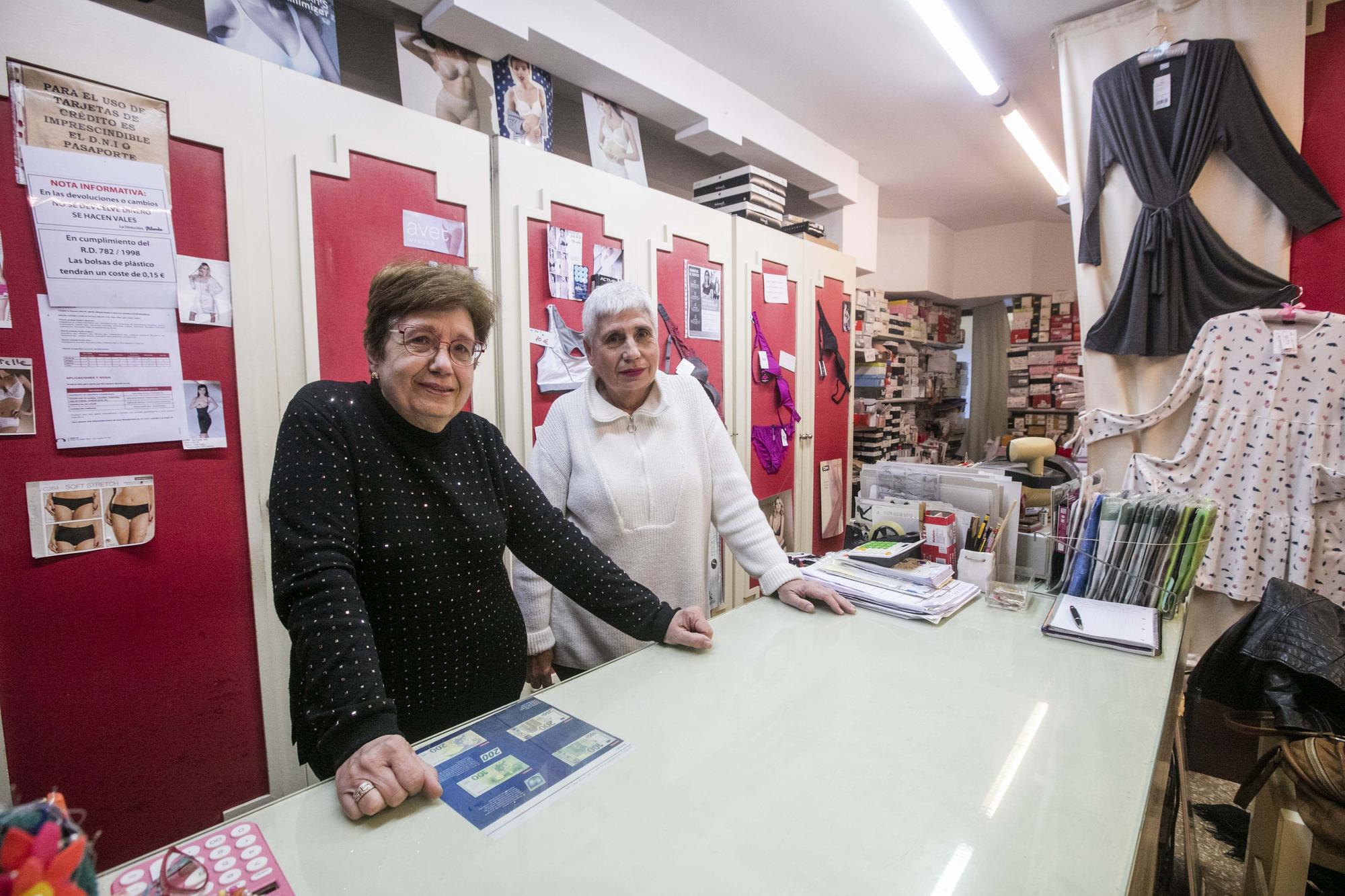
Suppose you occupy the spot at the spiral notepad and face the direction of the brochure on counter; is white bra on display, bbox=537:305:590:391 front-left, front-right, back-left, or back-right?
front-right

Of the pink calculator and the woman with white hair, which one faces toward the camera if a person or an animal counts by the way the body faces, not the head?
the woman with white hair

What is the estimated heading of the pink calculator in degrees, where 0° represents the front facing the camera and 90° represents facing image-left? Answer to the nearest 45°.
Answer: approximately 135°

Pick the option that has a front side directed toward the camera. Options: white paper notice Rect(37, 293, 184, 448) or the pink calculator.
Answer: the white paper notice

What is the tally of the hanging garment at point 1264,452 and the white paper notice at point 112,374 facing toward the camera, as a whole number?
2

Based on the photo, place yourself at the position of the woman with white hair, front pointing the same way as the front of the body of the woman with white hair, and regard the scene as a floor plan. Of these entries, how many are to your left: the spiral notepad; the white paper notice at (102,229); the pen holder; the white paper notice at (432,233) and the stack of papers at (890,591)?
3

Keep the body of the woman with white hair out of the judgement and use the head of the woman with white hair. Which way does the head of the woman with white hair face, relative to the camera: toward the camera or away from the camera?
toward the camera

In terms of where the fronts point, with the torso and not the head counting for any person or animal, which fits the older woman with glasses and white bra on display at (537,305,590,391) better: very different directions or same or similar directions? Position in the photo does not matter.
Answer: same or similar directions

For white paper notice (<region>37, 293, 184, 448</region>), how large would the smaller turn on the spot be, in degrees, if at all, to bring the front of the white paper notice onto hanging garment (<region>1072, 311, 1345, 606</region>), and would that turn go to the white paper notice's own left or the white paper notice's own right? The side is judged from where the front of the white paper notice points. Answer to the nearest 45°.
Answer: approximately 45° to the white paper notice's own left

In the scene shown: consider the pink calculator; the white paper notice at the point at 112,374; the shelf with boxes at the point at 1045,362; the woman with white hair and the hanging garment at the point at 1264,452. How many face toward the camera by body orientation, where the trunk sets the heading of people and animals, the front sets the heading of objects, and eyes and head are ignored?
4

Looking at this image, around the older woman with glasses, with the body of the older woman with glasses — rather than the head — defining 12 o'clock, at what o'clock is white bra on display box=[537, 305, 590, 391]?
The white bra on display is roughly at 8 o'clock from the older woman with glasses.

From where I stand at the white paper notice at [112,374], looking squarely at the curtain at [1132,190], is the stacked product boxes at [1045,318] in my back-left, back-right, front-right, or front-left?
front-left

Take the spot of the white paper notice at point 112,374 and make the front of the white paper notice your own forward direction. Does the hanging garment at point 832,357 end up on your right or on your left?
on your left

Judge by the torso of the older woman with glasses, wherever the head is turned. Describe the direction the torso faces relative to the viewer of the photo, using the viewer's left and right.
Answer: facing the viewer and to the right of the viewer

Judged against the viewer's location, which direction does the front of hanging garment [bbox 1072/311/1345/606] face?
facing the viewer
